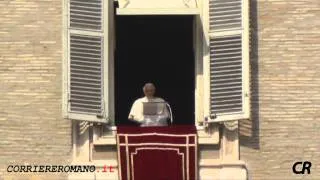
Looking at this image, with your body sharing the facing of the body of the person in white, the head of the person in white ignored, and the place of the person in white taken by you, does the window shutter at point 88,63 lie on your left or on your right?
on your right

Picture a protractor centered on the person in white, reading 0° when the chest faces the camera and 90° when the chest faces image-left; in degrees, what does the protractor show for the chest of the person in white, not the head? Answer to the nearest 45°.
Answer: approximately 0°

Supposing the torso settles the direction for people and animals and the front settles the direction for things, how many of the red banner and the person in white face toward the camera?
2

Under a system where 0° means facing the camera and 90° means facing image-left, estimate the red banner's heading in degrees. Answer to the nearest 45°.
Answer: approximately 0°
